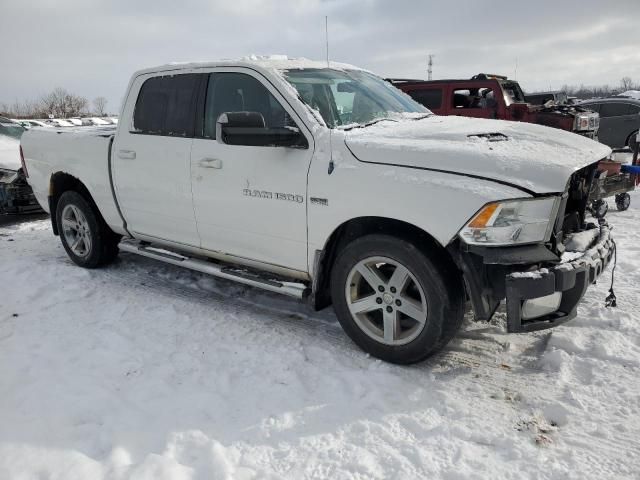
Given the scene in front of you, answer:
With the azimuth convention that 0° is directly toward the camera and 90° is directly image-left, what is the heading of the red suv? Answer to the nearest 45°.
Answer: approximately 315°

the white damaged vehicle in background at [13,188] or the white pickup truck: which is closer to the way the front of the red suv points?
the white pickup truck

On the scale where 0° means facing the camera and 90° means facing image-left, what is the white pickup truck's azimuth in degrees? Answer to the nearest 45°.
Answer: approximately 315°

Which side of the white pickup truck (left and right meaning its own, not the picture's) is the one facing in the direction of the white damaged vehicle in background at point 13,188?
back

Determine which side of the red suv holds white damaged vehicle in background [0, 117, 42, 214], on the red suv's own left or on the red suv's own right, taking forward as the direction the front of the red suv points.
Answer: on the red suv's own right
